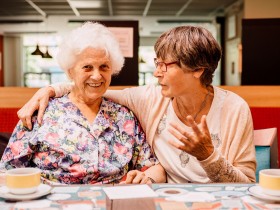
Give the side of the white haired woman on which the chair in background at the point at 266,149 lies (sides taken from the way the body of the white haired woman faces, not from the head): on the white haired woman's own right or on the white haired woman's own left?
on the white haired woman's own left

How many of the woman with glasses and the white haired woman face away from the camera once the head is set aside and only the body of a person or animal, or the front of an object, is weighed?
0

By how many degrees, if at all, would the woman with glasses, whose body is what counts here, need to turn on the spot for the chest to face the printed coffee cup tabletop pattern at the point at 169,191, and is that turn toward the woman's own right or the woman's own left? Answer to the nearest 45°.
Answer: approximately 45° to the woman's own left

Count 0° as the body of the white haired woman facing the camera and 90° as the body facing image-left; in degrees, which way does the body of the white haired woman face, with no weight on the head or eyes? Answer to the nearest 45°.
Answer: approximately 0°

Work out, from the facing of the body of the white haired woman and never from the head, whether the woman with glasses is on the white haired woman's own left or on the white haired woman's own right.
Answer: on the white haired woman's own left

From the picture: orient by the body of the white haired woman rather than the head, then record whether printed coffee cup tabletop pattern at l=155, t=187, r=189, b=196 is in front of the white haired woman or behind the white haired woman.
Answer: in front

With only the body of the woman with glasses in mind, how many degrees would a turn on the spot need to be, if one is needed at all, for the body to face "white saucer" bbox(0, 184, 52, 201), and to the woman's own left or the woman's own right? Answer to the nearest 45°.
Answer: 0° — they already face it

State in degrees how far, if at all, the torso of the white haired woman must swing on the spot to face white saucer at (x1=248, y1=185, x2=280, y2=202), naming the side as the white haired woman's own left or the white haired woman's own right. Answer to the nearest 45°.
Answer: approximately 45° to the white haired woman's own left

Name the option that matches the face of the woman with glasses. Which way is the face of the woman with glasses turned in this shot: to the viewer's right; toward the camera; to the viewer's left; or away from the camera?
to the viewer's left

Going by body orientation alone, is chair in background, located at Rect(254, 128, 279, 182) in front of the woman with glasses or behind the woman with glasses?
behind

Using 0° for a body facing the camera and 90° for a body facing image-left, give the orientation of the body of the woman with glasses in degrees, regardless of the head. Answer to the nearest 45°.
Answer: approximately 45°

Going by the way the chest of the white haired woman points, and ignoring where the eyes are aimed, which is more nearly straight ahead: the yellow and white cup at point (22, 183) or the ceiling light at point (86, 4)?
the yellow and white cup
